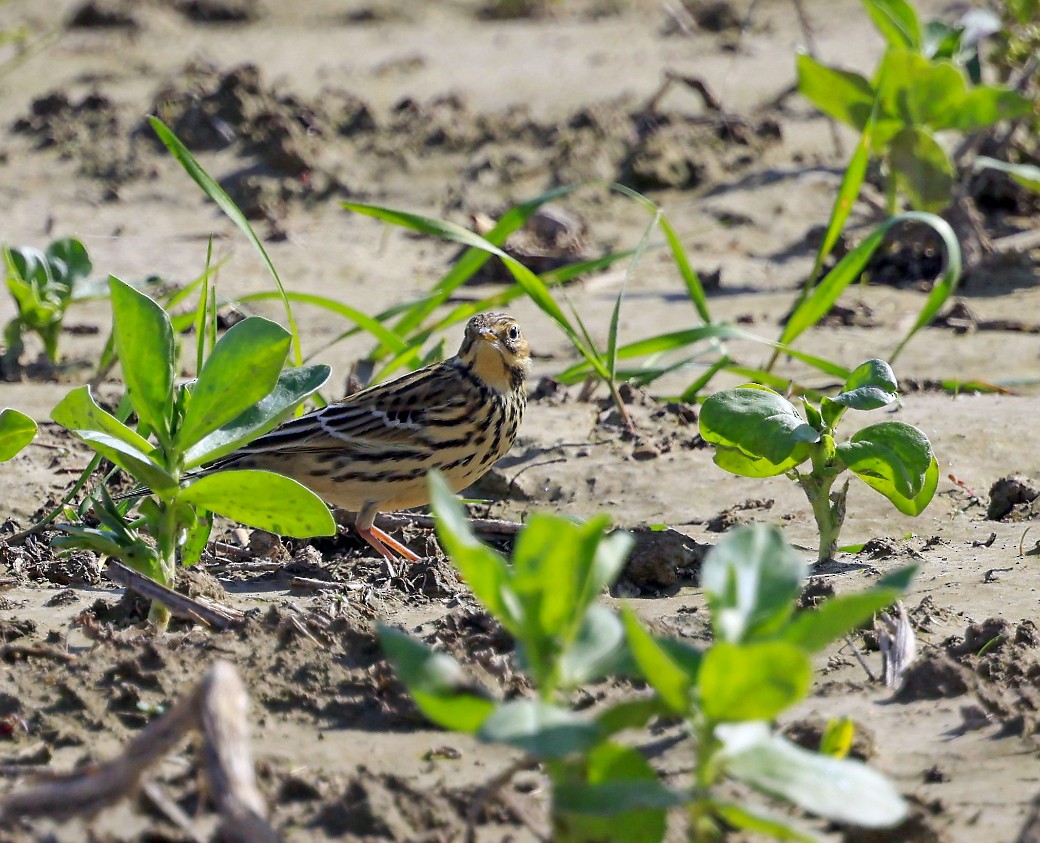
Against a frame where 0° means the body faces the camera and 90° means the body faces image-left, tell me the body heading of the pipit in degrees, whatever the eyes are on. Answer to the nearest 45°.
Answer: approximately 270°

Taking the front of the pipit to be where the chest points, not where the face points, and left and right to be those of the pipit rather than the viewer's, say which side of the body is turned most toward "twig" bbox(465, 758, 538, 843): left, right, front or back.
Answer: right

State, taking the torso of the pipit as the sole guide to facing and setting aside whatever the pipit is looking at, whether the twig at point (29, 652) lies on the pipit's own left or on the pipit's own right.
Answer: on the pipit's own right

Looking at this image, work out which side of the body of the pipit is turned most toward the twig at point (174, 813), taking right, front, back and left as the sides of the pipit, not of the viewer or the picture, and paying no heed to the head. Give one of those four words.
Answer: right

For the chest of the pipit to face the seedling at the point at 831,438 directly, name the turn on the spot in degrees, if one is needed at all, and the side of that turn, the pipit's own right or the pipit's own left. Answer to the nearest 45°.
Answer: approximately 45° to the pipit's own right

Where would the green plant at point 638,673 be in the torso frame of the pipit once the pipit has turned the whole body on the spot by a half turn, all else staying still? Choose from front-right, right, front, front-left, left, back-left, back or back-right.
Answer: left

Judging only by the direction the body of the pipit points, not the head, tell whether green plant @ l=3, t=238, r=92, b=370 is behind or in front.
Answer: behind
